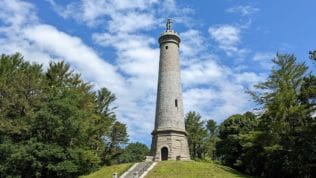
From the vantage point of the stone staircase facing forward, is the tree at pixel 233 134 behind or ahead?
behind

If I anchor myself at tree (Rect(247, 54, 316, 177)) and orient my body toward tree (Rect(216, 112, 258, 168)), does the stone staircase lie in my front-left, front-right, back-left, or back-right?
front-left

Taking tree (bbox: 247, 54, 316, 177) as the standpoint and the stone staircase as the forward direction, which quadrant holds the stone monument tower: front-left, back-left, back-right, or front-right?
front-right

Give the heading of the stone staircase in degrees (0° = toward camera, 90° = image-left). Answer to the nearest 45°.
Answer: approximately 45°

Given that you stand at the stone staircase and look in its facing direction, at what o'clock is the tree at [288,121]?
The tree is roughly at 8 o'clock from the stone staircase.
